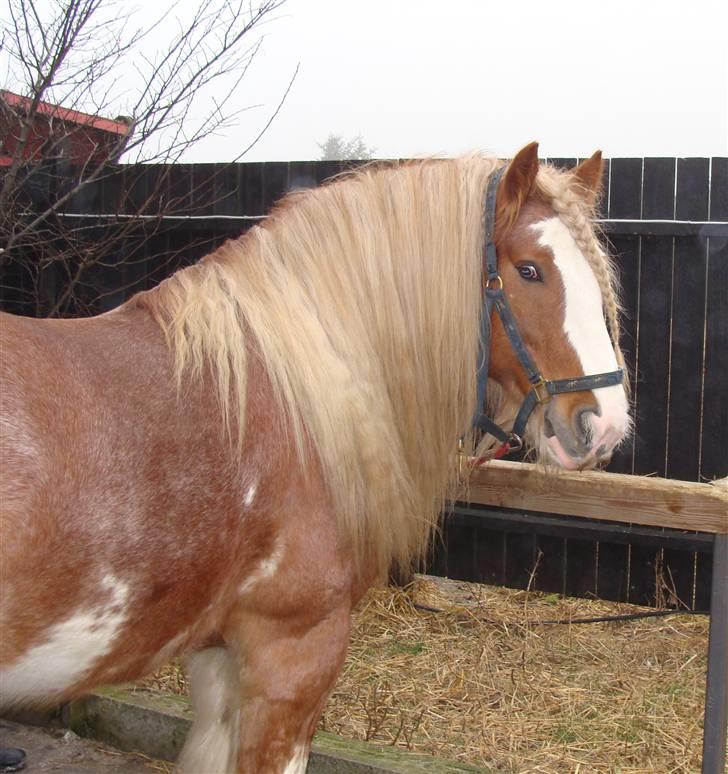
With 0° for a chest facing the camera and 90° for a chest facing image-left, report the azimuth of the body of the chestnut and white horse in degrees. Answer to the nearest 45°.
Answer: approximately 270°
